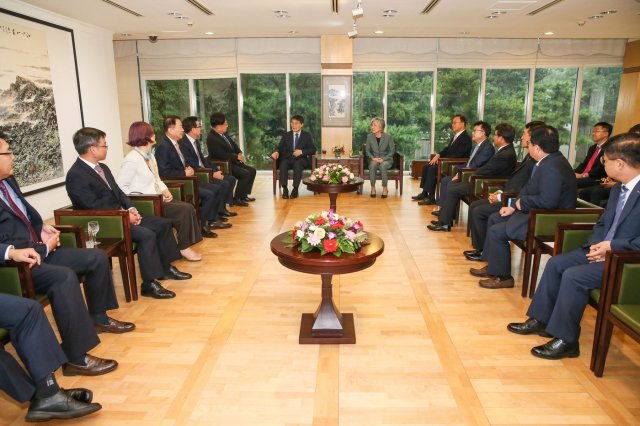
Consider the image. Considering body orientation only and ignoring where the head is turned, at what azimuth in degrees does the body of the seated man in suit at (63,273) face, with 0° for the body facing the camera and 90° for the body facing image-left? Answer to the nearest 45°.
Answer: approximately 315°

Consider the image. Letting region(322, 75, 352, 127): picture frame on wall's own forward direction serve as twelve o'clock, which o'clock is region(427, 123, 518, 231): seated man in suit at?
The seated man in suit is roughly at 11 o'clock from the picture frame on wall.

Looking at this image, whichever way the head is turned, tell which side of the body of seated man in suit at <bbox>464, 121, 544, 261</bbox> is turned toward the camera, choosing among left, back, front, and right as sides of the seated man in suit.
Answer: left

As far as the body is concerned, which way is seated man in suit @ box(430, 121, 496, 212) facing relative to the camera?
to the viewer's left

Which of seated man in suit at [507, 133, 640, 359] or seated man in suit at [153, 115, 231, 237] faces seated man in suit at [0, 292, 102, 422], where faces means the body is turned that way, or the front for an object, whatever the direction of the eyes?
seated man in suit at [507, 133, 640, 359]

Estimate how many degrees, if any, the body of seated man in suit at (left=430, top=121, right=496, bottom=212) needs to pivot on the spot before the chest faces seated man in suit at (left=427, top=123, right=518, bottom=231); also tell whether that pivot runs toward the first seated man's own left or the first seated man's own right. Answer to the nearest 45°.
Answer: approximately 90° to the first seated man's own left

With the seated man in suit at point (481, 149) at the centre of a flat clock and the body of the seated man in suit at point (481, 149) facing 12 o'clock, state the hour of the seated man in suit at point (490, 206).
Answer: the seated man in suit at point (490, 206) is roughly at 9 o'clock from the seated man in suit at point (481, 149).

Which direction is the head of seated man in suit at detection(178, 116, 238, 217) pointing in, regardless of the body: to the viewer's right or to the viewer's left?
to the viewer's right

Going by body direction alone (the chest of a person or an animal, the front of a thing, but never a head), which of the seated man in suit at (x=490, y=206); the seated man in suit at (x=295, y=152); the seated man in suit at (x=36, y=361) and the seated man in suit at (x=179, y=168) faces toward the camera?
the seated man in suit at (x=295, y=152)

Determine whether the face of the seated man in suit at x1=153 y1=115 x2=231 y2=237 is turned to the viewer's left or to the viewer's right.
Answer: to the viewer's right

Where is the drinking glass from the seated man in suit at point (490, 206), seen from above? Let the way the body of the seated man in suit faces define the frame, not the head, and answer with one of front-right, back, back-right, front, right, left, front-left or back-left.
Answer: front-left

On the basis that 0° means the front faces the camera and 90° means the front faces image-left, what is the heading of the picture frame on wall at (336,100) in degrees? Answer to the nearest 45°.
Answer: approximately 0°

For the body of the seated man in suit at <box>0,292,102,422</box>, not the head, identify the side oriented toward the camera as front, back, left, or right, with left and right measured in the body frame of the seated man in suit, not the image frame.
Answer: right

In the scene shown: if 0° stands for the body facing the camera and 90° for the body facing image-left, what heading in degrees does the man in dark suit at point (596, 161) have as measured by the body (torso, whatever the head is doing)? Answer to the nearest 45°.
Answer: approximately 45°

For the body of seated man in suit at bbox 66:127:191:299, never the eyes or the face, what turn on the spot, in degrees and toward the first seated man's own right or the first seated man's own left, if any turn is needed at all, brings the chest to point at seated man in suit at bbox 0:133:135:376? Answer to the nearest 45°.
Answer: approximately 45° to the first seated man's own right

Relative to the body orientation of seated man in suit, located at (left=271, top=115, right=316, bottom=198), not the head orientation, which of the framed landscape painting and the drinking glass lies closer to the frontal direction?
the drinking glass

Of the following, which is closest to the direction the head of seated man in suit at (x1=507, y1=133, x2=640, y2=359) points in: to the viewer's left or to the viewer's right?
to the viewer's left

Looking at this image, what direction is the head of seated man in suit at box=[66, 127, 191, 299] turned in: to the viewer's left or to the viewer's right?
to the viewer's right

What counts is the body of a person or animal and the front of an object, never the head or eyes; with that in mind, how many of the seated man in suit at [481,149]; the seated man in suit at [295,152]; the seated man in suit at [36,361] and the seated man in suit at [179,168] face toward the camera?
1

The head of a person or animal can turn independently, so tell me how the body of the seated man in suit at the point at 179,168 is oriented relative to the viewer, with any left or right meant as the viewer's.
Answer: facing to the right of the viewer
